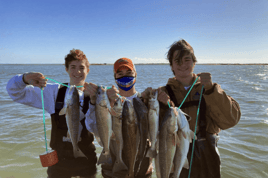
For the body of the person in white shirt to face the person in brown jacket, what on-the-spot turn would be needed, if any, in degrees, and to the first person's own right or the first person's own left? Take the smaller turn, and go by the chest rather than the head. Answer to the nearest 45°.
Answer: approximately 45° to the first person's own left

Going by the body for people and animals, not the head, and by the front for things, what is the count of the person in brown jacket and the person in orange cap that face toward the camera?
2

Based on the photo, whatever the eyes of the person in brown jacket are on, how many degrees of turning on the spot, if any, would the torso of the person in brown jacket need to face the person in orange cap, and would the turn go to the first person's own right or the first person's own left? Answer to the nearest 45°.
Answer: approximately 90° to the first person's own right

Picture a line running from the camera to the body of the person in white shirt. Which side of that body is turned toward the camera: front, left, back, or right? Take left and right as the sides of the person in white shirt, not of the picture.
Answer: front

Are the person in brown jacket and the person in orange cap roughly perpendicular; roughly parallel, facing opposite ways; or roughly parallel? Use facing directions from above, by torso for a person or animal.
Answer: roughly parallel

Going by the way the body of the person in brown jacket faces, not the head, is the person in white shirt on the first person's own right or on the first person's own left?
on the first person's own right

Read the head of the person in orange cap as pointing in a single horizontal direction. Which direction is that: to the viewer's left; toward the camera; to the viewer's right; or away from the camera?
toward the camera

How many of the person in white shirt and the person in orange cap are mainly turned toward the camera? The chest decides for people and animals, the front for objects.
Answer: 2

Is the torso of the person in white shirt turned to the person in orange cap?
no

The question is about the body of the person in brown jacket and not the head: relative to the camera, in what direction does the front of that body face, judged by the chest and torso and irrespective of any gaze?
toward the camera

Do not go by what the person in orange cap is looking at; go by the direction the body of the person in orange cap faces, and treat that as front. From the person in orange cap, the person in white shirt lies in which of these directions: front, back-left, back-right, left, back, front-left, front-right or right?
right

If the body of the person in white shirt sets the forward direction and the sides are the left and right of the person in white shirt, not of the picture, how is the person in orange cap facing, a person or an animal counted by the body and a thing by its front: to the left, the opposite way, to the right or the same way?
the same way
